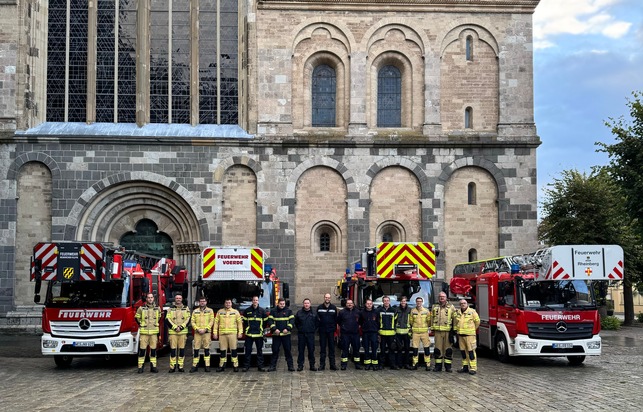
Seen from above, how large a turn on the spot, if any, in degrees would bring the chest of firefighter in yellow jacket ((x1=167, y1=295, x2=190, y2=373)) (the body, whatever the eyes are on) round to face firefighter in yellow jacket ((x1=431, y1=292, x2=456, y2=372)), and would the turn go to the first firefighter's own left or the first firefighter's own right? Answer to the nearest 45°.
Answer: approximately 90° to the first firefighter's own left

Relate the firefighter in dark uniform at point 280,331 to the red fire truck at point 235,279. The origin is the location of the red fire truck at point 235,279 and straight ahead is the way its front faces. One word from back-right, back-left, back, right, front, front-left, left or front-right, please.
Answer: front-left

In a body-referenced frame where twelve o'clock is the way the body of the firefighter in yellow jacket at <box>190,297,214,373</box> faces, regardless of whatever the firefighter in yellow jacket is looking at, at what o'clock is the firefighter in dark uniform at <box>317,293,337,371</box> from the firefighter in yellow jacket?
The firefighter in dark uniform is roughly at 9 o'clock from the firefighter in yellow jacket.

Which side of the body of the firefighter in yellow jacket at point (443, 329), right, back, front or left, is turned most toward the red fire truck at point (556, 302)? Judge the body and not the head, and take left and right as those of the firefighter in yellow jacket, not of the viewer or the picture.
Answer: left

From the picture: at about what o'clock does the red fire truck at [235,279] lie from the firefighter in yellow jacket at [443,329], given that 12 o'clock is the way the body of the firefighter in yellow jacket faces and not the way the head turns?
The red fire truck is roughly at 3 o'clock from the firefighter in yellow jacket.

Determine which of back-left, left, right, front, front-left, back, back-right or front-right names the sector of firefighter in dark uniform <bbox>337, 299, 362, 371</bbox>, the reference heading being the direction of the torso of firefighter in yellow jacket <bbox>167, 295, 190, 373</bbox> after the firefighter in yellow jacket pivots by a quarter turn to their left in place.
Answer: front

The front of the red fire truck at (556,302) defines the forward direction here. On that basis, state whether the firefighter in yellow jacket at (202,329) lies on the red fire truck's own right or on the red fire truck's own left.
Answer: on the red fire truck's own right

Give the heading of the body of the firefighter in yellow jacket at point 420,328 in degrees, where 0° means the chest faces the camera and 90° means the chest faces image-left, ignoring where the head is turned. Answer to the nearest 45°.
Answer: approximately 0°

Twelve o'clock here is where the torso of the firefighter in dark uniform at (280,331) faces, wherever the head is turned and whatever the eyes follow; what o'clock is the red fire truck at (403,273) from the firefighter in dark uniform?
The red fire truck is roughly at 8 o'clock from the firefighter in dark uniform.
